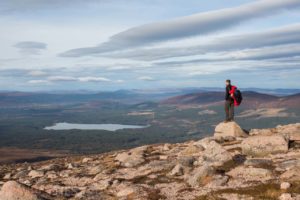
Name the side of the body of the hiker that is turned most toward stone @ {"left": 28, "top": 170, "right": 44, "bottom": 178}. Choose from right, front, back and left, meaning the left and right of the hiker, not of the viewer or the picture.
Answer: front

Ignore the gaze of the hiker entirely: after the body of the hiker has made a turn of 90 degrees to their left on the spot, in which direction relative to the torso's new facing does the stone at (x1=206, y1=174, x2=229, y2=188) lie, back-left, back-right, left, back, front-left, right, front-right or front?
front

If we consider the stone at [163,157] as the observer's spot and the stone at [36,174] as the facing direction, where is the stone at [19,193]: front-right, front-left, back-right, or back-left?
front-left

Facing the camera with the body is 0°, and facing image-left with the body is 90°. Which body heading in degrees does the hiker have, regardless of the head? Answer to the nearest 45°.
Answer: approximately 90°

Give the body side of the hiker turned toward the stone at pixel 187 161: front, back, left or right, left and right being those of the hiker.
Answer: left

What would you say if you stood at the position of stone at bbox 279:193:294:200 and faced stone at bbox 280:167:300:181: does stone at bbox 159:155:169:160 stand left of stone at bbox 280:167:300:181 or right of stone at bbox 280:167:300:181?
left

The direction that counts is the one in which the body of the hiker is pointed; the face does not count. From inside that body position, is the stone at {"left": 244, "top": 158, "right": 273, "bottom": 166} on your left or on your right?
on your left

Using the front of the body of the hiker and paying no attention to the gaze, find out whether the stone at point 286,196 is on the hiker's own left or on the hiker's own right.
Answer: on the hiker's own left

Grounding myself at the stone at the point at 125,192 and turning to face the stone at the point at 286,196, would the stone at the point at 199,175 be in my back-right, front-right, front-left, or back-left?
front-left

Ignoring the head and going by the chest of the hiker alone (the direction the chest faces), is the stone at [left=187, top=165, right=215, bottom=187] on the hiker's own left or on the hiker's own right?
on the hiker's own left

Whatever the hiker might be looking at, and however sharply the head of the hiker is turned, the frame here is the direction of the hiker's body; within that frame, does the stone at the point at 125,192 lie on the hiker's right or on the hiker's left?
on the hiker's left

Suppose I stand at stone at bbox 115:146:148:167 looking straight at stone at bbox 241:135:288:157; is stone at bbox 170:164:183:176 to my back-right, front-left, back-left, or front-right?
front-right

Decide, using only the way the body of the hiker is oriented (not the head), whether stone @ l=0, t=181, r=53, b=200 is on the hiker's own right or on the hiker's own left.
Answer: on the hiker's own left

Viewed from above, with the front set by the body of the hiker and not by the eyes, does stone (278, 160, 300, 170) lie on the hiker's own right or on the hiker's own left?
on the hiker's own left
